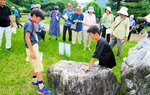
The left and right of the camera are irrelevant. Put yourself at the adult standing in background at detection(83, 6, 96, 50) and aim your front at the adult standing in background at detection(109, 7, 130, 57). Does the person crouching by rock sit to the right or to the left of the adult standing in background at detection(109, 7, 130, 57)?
right

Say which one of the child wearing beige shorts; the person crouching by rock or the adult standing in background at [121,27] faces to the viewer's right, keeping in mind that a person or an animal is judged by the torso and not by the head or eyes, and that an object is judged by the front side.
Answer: the child wearing beige shorts

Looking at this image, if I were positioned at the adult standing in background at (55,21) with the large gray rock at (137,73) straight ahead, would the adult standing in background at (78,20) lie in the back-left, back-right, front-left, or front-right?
front-left

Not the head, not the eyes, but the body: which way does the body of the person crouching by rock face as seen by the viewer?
to the viewer's left

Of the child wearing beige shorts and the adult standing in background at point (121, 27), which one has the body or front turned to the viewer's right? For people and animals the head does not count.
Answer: the child wearing beige shorts

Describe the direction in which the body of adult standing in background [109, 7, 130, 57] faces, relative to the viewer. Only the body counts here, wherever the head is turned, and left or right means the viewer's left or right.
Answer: facing the viewer and to the left of the viewer

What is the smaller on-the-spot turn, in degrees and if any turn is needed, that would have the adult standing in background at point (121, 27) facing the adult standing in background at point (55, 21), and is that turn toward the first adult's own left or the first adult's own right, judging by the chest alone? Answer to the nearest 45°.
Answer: approximately 90° to the first adult's own right

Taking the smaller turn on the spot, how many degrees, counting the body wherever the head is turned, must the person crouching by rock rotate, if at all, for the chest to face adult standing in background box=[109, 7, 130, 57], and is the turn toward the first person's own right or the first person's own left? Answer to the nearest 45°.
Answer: approximately 90° to the first person's own right

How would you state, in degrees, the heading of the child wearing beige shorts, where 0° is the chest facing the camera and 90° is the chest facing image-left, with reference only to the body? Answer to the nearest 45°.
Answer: approximately 270°

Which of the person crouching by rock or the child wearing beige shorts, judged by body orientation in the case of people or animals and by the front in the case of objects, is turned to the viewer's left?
the person crouching by rock

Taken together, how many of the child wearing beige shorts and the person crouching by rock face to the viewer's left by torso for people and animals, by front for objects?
1

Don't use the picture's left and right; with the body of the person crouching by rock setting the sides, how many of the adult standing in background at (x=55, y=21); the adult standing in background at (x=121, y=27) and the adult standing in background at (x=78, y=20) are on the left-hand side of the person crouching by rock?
0
